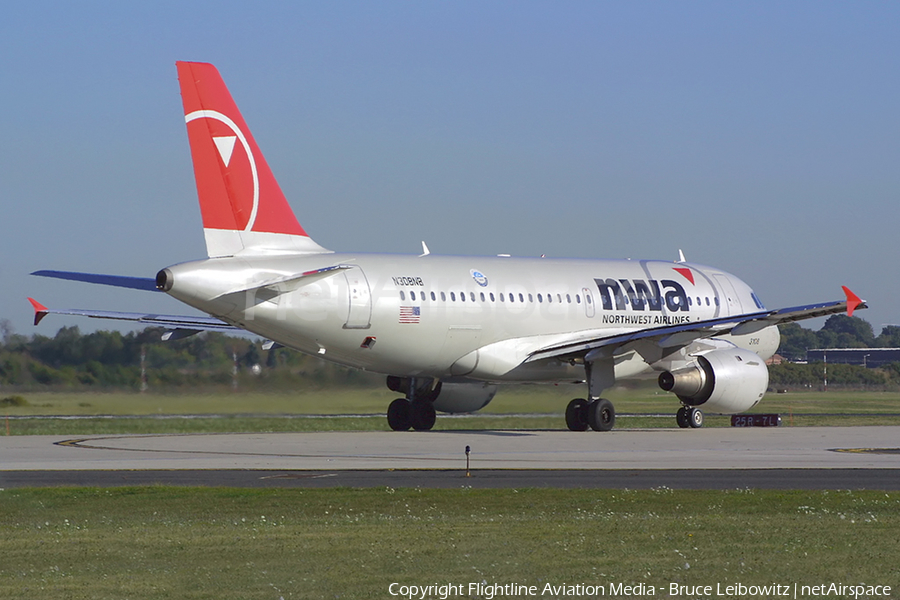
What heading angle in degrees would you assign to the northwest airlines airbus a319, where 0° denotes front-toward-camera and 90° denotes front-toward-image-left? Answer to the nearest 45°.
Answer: approximately 225°
